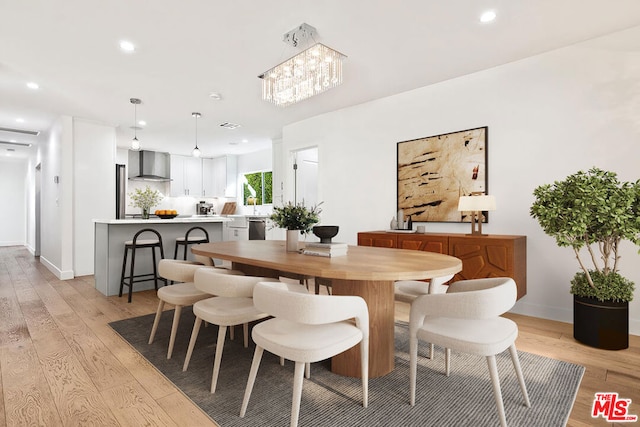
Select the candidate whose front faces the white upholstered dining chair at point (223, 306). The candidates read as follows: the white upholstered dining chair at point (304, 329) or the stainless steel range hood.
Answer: the stainless steel range hood

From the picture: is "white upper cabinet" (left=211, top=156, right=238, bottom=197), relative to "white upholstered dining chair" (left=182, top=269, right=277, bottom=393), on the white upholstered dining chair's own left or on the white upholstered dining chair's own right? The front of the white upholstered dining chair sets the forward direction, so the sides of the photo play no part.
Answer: on the white upholstered dining chair's own left

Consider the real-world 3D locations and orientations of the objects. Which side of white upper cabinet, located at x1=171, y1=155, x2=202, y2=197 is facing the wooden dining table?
front

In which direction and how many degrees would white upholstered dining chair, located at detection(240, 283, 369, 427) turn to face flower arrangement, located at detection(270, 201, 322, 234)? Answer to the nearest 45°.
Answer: approximately 45° to its left

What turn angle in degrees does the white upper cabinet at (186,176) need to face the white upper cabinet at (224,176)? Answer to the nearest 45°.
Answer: approximately 90° to its left

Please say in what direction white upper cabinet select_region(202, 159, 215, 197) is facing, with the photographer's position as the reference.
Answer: facing the viewer

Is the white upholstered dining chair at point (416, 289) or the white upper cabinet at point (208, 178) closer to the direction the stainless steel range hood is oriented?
the white upholstered dining chair

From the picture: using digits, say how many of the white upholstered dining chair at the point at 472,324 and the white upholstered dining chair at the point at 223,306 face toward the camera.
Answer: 0

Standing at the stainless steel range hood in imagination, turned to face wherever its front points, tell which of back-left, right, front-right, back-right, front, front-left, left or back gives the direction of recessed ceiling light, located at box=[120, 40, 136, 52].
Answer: front

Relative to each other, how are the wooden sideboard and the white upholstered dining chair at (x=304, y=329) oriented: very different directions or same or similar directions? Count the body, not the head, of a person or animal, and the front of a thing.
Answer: very different directions

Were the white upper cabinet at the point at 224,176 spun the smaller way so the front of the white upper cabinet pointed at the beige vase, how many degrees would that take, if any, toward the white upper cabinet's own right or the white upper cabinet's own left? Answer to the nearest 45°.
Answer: approximately 45° to the white upper cabinet's own left

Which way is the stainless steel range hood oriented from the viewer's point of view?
toward the camera

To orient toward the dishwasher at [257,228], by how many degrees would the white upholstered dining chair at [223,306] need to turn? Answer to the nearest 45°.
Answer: approximately 45° to its left

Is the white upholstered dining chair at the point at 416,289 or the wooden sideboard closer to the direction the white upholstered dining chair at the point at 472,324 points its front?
the white upholstered dining chair

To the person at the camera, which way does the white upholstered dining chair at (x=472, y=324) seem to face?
facing away from the viewer and to the left of the viewer

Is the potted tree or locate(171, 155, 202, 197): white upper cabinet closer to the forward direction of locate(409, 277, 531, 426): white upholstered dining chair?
the white upper cabinet

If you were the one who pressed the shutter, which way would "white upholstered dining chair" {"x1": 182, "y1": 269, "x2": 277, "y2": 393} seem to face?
facing away from the viewer and to the right of the viewer

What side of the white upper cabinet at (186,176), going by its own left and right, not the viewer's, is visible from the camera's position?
front
